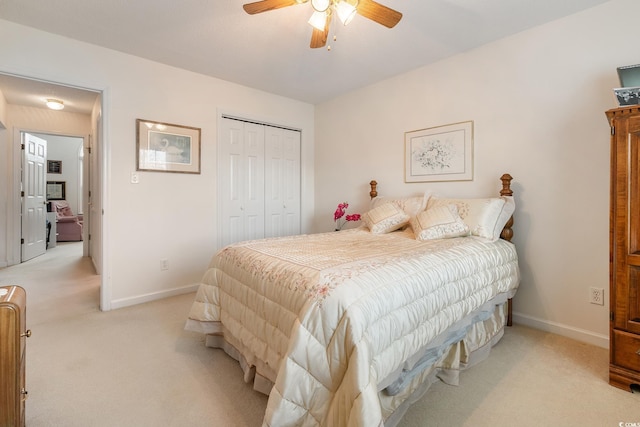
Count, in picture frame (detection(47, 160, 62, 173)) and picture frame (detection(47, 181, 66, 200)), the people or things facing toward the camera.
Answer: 2

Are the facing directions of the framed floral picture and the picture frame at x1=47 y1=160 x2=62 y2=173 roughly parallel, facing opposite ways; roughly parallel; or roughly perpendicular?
roughly perpendicular

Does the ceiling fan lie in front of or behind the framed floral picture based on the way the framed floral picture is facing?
in front

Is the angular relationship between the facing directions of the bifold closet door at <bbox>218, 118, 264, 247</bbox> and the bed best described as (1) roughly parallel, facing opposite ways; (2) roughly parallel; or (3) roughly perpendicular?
roughly perpendicular
